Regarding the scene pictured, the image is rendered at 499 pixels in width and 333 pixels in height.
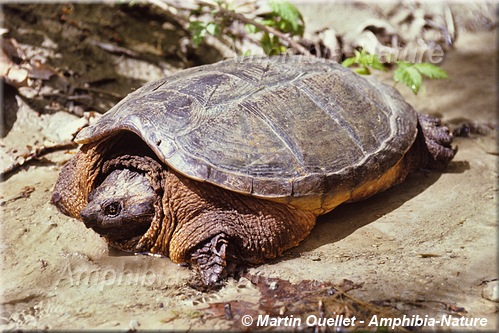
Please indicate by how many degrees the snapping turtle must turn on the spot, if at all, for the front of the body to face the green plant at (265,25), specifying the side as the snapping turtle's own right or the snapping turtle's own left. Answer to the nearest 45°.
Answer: approximately 135° to the snapping turtle's own right

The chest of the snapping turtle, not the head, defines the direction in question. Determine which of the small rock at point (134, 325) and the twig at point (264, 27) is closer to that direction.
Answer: the small rock

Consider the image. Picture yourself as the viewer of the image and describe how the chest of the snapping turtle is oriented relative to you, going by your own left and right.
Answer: facing the viewer and to the left of the viewer

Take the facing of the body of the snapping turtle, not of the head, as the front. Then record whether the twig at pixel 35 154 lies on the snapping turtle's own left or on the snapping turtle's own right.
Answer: on the snapping turtle's own right

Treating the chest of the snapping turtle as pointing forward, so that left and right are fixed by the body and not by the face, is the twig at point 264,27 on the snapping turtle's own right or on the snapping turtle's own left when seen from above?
on the snapping turtle's own right
